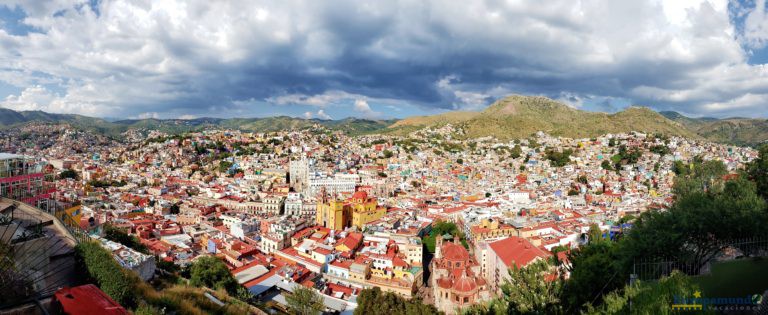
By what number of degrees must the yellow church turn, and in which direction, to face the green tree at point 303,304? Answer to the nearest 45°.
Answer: approximately 45° to its left

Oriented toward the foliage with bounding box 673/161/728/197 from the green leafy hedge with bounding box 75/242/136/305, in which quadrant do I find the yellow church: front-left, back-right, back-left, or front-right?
front-left

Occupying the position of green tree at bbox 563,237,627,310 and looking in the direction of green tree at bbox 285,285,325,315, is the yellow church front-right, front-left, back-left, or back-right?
front-right

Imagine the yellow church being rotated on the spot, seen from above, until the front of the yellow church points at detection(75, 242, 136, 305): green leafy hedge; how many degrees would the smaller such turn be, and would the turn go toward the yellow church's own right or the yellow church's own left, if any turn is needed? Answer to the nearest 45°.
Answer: approximately 45° to the yellow church's own left

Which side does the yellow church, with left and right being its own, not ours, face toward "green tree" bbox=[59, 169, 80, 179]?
right

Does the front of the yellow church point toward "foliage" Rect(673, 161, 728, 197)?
no

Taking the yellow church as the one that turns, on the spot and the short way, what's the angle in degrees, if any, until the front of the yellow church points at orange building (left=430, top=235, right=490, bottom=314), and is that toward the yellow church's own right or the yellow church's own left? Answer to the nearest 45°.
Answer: approximately 45° to the yellow church's own left

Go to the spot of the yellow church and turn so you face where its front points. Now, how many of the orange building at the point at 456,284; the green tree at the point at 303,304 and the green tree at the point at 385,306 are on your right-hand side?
0

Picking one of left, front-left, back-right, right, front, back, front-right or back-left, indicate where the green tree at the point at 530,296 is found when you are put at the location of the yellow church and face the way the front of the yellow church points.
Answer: front-left

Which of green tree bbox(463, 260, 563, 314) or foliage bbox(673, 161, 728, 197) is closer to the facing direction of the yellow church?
the green tree

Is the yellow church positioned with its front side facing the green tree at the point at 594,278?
no

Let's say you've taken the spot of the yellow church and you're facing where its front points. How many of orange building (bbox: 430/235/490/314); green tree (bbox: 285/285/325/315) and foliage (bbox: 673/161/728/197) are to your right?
0

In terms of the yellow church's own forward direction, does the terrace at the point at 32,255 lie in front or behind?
in front
